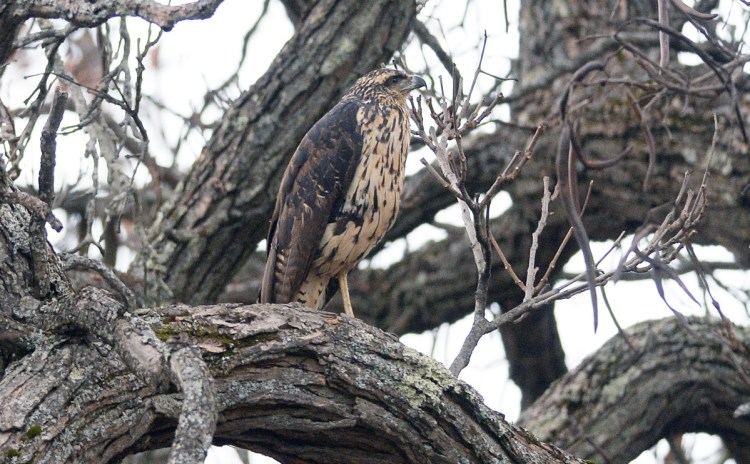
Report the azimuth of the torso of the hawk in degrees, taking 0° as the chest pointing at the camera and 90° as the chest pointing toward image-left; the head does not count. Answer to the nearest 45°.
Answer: approximately 270°
